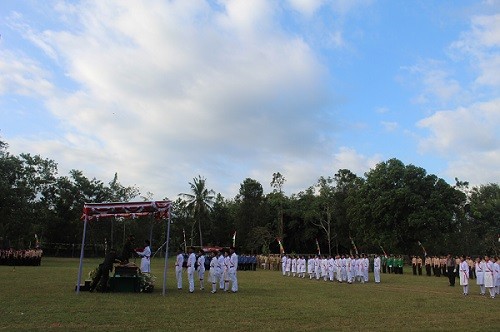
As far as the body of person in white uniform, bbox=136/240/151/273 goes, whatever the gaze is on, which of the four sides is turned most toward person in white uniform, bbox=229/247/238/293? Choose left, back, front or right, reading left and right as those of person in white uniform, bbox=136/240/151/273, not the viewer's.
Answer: back

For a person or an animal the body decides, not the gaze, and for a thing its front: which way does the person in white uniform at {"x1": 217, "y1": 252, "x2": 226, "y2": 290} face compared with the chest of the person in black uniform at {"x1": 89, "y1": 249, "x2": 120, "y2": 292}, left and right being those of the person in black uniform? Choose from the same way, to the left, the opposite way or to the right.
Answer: the opposite way

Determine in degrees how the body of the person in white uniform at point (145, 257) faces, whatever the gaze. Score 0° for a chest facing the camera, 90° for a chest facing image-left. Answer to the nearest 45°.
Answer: approximately 90°

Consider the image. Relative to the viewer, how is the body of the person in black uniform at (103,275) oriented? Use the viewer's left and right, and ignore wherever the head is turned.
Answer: facing to the right of the viewer

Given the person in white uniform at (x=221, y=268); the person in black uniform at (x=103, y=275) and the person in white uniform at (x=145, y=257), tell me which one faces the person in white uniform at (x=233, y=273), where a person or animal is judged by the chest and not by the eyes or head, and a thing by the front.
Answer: the person in black uniform

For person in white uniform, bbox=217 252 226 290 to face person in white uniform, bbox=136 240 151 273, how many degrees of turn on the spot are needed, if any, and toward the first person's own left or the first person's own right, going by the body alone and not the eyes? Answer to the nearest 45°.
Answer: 0° — they already face them

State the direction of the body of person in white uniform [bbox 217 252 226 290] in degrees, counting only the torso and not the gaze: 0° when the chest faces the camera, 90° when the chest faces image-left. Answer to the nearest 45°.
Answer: approximately 90°

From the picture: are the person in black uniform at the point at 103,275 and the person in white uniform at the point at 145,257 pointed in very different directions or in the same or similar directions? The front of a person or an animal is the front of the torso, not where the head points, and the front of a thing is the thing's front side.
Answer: very different directions

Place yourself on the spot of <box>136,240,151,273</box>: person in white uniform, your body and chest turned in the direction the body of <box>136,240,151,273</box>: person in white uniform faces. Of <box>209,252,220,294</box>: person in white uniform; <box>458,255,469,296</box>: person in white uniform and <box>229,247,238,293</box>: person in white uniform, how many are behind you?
3

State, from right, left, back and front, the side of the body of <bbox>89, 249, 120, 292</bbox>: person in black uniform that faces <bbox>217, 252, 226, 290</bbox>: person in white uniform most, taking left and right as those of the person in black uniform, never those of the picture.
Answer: front

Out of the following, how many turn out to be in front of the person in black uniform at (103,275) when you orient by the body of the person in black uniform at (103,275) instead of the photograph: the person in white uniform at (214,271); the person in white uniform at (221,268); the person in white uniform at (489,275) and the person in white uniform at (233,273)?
4

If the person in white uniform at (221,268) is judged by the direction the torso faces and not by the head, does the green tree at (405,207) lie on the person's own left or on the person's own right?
on the person's own right

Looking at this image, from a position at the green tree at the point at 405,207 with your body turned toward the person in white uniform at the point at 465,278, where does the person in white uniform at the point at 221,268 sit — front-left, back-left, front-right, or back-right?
front-right

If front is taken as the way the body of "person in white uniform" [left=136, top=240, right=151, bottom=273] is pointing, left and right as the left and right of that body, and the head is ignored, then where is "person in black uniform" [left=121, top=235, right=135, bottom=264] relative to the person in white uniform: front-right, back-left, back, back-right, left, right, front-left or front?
front-left

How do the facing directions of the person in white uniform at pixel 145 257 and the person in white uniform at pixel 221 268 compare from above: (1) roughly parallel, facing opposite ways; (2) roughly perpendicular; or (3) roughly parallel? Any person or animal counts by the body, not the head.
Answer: roughly parallel
